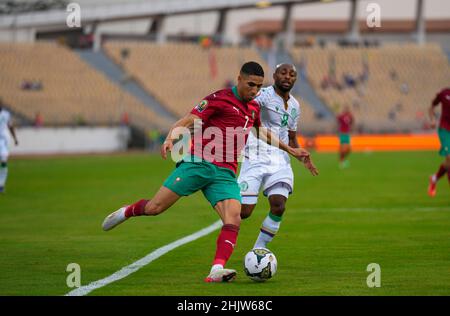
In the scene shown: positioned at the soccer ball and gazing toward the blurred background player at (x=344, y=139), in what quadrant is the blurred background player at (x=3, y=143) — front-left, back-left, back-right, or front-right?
front-left

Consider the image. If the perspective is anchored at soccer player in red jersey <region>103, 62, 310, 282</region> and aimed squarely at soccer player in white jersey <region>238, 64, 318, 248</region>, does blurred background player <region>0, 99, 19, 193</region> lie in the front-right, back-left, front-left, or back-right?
front-left

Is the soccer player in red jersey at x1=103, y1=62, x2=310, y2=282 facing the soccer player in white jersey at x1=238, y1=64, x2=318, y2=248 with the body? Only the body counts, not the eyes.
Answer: no

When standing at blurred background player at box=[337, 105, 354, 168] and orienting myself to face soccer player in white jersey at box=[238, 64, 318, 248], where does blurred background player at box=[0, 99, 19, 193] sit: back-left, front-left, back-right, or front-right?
front-right

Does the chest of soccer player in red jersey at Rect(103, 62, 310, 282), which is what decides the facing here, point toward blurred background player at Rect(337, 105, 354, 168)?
no

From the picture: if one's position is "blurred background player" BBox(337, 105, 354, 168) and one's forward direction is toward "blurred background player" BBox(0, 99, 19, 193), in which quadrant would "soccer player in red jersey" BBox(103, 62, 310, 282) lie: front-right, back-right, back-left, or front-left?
front-left

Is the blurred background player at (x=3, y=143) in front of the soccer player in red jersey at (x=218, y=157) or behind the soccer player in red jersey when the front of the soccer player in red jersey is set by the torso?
behind
